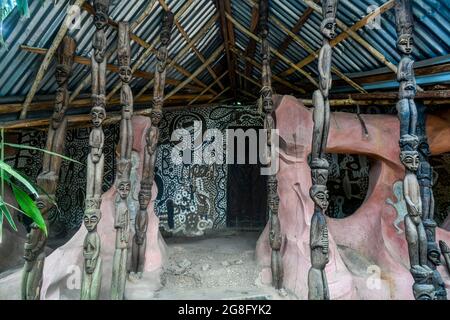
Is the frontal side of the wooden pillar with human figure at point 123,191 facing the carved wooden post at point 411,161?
no

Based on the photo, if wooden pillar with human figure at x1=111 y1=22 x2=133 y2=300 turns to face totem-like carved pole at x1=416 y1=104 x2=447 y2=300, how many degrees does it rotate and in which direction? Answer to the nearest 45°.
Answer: approximately 90° to its left

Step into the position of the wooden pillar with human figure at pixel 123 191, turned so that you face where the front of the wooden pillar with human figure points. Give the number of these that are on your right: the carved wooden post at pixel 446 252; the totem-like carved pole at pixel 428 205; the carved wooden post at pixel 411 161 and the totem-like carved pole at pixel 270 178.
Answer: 0

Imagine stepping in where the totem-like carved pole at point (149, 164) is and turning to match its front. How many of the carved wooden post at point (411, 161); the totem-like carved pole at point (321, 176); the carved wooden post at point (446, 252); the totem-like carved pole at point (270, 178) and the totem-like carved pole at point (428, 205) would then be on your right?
0

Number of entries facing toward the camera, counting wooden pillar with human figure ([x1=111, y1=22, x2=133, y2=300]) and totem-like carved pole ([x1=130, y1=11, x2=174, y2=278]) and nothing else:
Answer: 2

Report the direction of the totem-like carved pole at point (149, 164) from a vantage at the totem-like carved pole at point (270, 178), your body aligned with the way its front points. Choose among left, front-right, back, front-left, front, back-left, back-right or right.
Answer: right

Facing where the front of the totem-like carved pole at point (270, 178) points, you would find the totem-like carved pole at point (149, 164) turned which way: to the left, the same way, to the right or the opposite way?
the same way

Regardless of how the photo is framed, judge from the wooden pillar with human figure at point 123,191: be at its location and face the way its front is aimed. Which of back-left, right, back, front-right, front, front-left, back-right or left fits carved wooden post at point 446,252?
left

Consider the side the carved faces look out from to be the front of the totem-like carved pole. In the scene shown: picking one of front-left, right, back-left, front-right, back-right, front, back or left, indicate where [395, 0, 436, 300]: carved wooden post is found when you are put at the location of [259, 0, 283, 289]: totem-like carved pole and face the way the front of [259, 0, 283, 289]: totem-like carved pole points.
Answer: front-left

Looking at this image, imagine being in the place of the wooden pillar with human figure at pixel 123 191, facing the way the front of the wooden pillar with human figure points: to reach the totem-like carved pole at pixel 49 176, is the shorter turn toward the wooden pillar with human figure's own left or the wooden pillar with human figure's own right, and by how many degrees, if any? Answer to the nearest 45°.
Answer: approximately 135° to the wooden pillar with human figure's own right

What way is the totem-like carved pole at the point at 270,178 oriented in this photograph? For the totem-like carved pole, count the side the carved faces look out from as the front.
toward the camera

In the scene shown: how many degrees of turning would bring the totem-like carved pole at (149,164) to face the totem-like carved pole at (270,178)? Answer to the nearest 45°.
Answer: approximately 90° to its left

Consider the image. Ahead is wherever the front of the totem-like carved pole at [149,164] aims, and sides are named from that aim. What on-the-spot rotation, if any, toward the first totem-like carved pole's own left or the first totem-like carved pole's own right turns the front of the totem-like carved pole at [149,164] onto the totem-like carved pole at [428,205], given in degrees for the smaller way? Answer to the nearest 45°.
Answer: approximately 90° to the first totem-like carved pole's own left

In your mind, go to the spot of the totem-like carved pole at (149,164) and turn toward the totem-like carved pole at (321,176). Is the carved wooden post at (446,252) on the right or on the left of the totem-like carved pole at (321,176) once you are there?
left

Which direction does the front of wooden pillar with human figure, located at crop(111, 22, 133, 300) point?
toward the camera

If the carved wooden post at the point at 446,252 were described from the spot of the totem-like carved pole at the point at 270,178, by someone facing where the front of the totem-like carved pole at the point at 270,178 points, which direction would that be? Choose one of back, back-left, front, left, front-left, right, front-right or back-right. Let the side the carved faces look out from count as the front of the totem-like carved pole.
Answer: left

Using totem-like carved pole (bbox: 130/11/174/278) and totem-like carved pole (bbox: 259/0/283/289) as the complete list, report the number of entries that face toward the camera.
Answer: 2

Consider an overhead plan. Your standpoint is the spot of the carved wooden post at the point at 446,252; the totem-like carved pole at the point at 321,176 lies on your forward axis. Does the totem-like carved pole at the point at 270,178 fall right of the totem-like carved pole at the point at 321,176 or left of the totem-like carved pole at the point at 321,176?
right

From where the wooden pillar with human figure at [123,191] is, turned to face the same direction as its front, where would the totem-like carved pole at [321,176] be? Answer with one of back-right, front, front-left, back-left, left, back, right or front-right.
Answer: front-left

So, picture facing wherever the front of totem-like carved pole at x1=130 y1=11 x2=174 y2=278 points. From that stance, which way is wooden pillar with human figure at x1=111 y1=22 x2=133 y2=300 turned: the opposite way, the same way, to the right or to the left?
the same way
